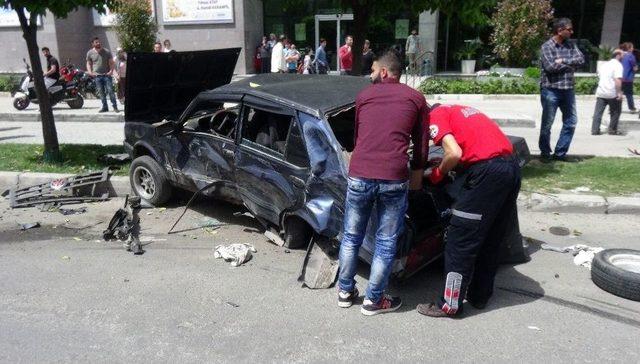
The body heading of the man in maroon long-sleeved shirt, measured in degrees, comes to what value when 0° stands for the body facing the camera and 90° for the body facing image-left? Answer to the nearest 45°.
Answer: approximately 180°

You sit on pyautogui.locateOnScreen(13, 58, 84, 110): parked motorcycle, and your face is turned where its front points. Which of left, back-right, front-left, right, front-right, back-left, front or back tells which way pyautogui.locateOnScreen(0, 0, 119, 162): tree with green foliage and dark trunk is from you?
left

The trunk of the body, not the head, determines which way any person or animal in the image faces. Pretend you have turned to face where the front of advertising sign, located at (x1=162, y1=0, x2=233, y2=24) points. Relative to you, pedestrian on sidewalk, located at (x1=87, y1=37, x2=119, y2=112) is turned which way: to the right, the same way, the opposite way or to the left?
the same way

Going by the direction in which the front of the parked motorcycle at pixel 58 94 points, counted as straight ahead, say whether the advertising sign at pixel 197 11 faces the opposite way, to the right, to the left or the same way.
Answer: to the left

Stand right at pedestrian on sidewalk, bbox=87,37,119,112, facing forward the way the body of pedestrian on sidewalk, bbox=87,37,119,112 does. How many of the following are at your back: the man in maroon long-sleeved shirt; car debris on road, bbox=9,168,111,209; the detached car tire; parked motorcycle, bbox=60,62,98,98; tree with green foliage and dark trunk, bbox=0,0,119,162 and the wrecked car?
1

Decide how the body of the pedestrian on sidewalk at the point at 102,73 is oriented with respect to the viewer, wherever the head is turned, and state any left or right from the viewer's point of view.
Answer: facing the viewer

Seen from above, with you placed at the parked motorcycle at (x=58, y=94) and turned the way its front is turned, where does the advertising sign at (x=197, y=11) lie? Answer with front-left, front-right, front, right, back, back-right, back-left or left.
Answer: back-right

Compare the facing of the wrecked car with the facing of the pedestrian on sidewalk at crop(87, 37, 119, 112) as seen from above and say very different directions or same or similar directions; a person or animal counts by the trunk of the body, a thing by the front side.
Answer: very different directions

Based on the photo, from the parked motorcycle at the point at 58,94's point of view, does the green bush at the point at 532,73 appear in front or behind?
behind

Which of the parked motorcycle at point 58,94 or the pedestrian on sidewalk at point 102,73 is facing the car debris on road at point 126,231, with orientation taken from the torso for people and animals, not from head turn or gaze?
the pedestrian on sidewalk

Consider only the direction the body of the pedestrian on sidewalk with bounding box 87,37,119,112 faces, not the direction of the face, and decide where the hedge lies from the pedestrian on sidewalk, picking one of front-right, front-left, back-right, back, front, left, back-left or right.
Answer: left

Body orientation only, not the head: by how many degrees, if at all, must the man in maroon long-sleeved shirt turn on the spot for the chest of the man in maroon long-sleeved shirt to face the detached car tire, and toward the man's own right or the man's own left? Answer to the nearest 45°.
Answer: approximately 90° to the man's own right

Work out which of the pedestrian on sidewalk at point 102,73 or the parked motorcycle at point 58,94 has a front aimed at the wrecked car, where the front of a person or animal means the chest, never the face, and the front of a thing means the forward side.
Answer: the pedestrian on sidewalk

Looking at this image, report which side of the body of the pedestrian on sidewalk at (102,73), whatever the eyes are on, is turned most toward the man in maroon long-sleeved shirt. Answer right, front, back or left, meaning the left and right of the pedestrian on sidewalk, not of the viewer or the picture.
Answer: front

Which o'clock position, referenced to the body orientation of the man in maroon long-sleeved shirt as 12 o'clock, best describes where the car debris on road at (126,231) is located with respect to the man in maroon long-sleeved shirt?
The car debris on road is roughly at 10 o'clock from the man in maroon long-sleeved shirt.

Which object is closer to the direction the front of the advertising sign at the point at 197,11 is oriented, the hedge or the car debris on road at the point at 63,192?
the car debris on road

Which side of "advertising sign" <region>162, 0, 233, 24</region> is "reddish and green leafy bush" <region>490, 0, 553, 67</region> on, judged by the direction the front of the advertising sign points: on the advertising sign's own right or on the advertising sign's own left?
on the advertising sign's own left

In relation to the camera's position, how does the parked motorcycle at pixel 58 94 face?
facing to the left of the viewer

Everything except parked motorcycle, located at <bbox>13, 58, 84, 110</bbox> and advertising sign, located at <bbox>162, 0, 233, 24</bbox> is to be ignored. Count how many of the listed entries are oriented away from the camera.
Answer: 0

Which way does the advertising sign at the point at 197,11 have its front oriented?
toward the camera
